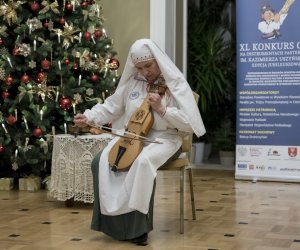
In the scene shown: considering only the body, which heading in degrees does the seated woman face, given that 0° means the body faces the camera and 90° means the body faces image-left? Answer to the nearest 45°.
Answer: approximately 45°

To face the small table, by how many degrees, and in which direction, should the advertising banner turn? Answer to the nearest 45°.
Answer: approximately 45° to its right

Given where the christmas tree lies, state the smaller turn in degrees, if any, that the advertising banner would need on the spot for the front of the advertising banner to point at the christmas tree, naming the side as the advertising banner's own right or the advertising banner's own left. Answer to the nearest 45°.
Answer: approximately 45° to the advertising banner's own right

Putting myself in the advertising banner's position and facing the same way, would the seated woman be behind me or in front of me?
in front

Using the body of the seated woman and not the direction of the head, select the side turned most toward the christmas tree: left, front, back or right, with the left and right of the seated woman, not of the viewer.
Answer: right

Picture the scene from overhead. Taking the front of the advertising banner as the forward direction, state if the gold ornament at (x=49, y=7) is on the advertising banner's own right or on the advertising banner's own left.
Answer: on the advertising banner's own right
